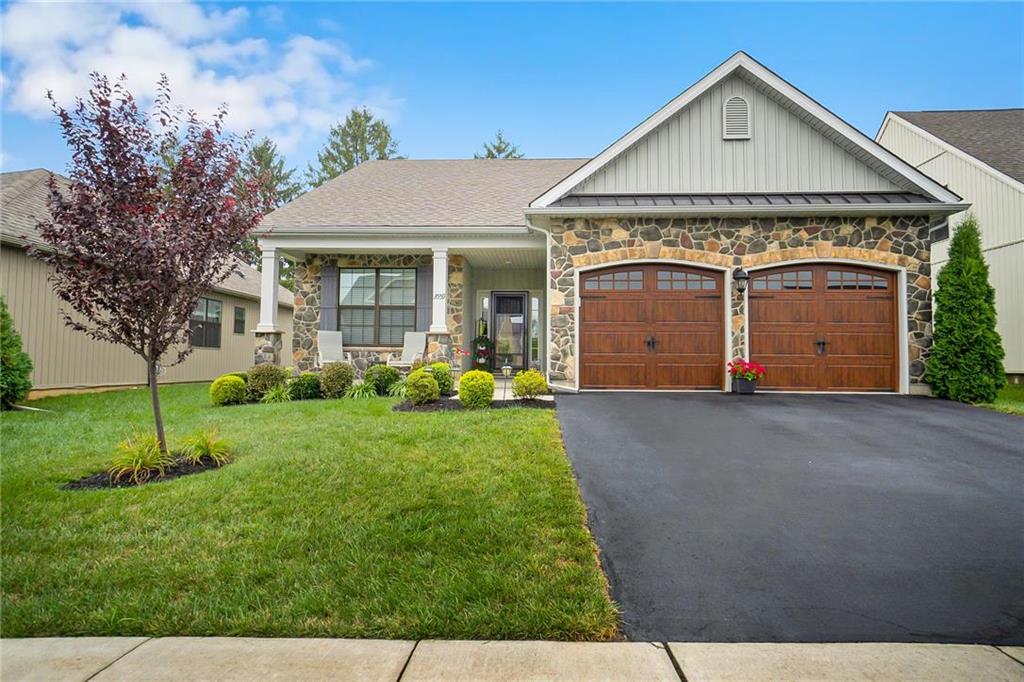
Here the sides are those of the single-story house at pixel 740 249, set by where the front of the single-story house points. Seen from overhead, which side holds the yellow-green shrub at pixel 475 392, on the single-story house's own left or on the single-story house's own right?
on the single-story house's own right

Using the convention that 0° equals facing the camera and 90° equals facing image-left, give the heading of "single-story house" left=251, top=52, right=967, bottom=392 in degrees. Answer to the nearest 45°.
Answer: approximately 0°

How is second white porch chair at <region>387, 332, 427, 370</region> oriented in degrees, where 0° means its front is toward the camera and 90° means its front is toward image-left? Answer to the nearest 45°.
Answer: approximately 45°

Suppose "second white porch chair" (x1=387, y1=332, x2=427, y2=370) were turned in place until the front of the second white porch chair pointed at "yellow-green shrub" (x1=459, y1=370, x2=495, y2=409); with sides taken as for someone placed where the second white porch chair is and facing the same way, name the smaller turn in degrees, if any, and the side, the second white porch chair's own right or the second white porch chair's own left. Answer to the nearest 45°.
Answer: approximately 45° to the second white porch chair's own left

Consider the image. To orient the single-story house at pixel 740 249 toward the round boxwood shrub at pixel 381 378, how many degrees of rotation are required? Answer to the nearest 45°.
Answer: approximately 90° to its right

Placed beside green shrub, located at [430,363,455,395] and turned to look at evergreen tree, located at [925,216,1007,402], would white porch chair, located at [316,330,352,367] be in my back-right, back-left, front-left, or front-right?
back-left

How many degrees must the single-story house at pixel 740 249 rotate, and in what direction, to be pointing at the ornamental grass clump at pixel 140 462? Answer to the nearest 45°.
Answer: approximately 45° to its right
